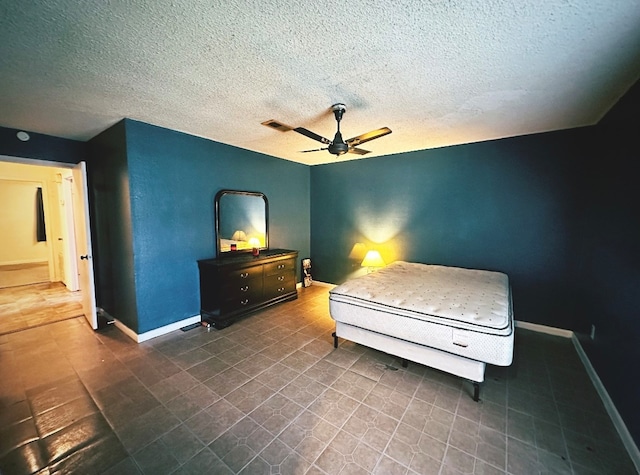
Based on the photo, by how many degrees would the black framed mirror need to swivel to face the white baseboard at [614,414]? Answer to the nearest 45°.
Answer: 0° — it already faces it

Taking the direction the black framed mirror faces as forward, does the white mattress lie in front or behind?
in front

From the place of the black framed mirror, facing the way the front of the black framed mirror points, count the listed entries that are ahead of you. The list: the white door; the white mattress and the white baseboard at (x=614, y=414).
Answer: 2

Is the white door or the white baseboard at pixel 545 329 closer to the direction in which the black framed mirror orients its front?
the white baseboard

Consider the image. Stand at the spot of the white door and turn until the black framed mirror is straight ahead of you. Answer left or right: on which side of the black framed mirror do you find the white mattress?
right

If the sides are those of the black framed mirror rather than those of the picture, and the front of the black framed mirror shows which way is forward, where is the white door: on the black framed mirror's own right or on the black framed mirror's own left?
on the black framed mirror's own right

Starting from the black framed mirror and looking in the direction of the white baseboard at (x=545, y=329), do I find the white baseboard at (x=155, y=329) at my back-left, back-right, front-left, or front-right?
back-right

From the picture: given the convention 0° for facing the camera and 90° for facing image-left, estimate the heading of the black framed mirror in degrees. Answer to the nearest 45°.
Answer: approximately 315°

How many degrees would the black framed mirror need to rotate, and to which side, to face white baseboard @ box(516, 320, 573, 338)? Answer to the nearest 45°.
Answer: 0° — it already faces it
